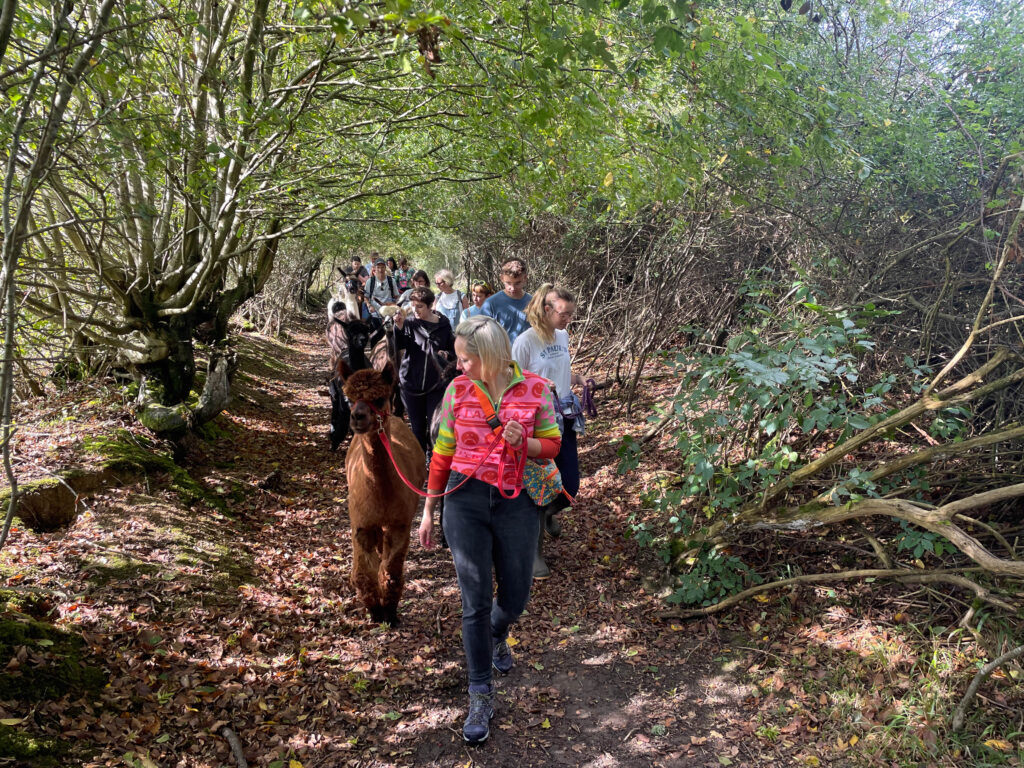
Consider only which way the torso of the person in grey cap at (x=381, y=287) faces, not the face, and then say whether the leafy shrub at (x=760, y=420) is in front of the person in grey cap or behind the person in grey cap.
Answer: in front

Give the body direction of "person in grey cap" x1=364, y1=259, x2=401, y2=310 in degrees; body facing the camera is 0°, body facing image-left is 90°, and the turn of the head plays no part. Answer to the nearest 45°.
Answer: approximately 0°

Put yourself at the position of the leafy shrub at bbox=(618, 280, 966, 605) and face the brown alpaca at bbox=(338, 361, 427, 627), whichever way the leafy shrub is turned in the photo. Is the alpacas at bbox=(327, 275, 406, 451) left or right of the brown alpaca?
right

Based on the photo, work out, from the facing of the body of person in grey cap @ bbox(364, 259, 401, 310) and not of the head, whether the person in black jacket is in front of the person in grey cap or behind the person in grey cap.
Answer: in front

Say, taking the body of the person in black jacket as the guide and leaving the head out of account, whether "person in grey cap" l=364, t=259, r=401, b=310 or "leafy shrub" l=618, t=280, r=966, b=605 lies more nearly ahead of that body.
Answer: the leafy shrub

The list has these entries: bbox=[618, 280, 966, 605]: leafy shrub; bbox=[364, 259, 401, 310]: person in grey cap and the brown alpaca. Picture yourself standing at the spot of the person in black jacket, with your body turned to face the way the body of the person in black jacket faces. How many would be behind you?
1

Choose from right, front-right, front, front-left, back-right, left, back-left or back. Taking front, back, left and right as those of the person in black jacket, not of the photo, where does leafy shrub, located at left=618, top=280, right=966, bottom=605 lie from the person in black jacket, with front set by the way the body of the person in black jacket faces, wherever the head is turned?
front-left

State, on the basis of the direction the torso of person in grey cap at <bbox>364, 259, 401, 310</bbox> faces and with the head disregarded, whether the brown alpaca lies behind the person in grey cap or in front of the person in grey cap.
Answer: in front

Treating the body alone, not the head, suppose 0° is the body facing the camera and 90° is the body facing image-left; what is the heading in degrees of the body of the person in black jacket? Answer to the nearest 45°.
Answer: approximately 0°

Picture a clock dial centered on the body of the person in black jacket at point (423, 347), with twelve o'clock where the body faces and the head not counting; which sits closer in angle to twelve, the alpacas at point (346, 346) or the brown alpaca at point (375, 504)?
the brown alpaca
